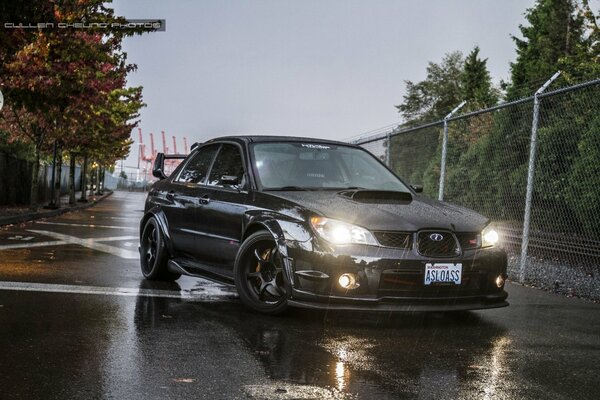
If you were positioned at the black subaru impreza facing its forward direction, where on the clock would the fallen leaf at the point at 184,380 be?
The fallen leaf is roughly at 2 o'clock from the black subaru impreza.

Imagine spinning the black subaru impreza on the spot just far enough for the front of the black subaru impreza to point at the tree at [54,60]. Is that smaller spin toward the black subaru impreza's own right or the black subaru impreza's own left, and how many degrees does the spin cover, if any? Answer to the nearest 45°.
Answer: approximately 180°

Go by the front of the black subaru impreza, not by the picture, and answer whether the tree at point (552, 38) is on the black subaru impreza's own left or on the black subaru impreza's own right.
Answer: on the black subaru impreza's own left
